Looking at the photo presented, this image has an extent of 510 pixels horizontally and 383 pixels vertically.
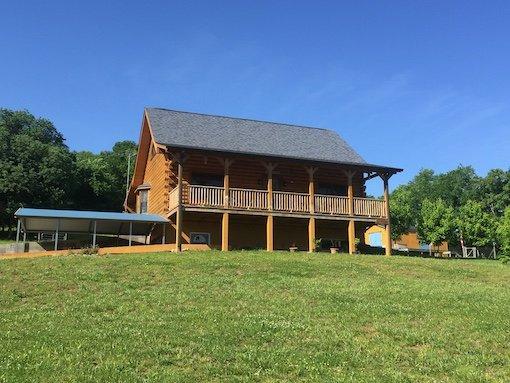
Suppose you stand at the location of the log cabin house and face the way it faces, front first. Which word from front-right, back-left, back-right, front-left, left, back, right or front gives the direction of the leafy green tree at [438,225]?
back-left

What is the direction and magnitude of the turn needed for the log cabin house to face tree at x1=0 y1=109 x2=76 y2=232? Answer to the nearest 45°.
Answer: approximately 135° to its right

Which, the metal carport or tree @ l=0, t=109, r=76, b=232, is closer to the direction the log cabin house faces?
the metal carport

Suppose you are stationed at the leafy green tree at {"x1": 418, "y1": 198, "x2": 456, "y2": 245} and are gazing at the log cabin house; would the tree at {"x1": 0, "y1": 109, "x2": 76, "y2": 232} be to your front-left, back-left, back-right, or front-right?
front-right

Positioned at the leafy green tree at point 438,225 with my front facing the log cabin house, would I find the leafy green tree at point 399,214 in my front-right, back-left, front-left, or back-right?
front-right

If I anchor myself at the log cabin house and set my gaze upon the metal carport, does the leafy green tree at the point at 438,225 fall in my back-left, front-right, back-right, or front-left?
back-right

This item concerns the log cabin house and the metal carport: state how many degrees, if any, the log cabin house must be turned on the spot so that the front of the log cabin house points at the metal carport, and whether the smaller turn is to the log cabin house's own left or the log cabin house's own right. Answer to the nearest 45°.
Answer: approximately 90° to the log cabin house's own right

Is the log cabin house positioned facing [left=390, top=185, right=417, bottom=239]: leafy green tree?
no

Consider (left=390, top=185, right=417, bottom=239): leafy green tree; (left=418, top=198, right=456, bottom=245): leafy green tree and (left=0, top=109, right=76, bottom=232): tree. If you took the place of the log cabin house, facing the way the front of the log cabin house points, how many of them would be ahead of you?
0

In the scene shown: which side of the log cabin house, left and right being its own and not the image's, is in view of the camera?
front
